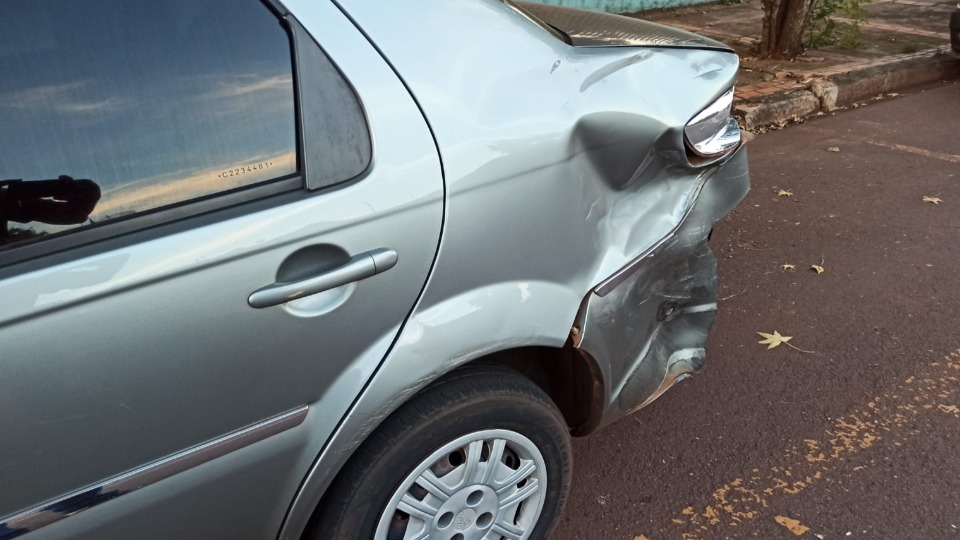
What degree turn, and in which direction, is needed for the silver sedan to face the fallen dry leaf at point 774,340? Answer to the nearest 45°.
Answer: approximately 135° to its right

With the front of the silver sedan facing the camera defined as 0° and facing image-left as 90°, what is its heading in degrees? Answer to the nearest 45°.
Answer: approximately 90°

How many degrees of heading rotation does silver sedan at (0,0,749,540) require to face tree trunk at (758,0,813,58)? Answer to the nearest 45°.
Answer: approximately 135° to its right

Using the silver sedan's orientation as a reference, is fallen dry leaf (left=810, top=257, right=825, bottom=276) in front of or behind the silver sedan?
behind
